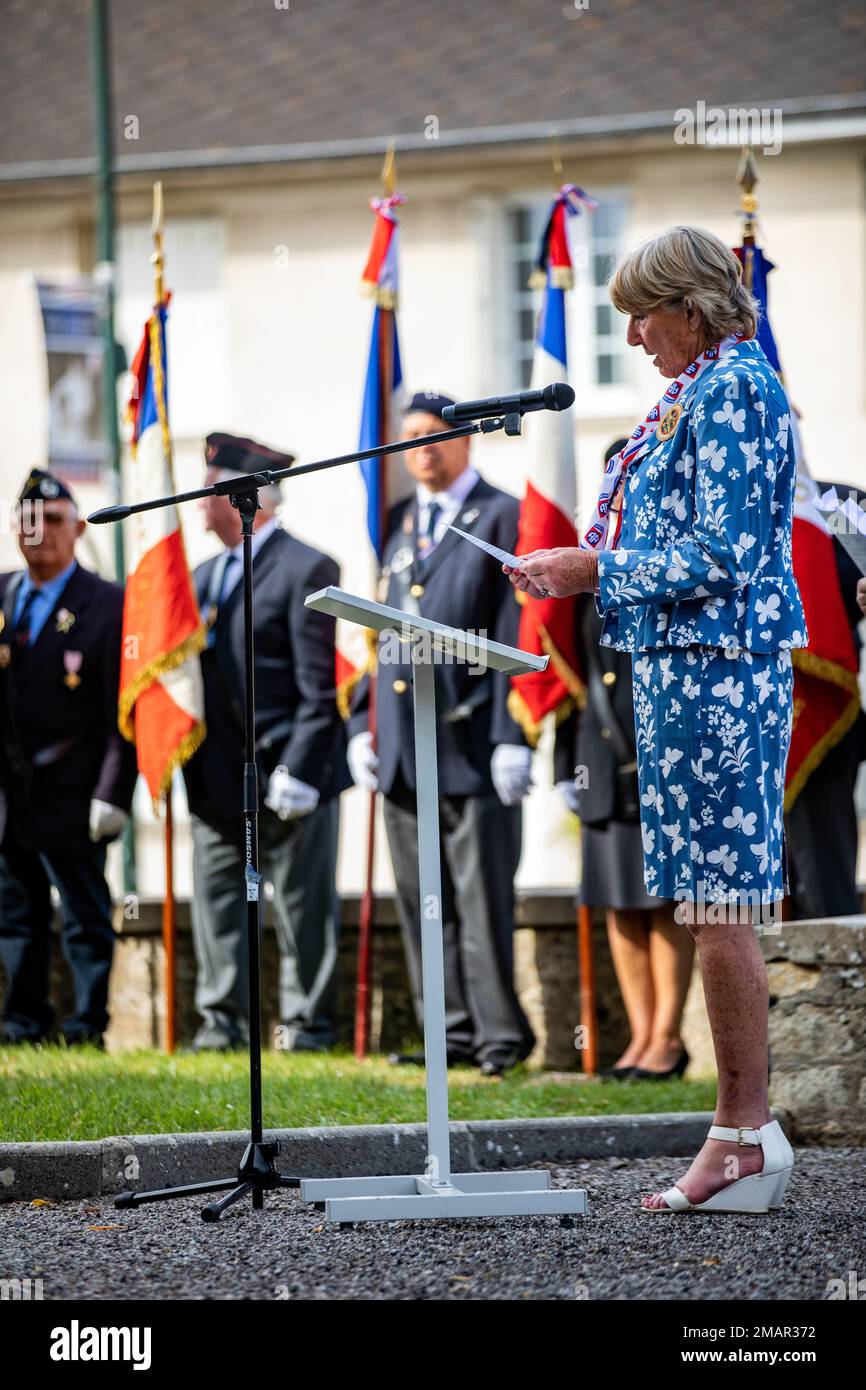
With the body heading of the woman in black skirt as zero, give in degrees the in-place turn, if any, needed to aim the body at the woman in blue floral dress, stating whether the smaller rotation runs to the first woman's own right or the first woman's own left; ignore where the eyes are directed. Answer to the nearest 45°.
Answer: approximately 45° to the first woman's own left

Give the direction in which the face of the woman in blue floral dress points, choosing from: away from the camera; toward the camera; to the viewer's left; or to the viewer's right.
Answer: to the viewer's left

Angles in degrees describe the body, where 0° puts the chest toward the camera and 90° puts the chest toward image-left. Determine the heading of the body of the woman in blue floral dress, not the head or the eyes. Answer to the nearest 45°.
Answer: approximately 90°

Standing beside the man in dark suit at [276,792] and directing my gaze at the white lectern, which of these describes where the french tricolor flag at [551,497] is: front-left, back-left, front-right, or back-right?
front-left

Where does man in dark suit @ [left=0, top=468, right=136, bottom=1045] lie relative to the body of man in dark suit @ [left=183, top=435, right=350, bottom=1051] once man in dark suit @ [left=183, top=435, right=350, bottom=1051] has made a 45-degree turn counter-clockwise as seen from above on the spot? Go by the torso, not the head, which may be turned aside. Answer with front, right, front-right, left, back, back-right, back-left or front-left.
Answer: right

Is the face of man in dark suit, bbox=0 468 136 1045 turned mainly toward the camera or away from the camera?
toward the camera

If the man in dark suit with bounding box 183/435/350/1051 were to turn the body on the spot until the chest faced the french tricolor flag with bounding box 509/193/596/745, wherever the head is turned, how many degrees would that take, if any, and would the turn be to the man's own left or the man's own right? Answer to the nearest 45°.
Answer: approximately 90° to the man's own left

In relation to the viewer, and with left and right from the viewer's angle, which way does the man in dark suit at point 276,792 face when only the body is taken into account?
facing the viewer and to the left of the viewer

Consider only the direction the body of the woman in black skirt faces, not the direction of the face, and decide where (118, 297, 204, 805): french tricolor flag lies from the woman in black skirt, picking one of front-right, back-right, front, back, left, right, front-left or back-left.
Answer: front-right
